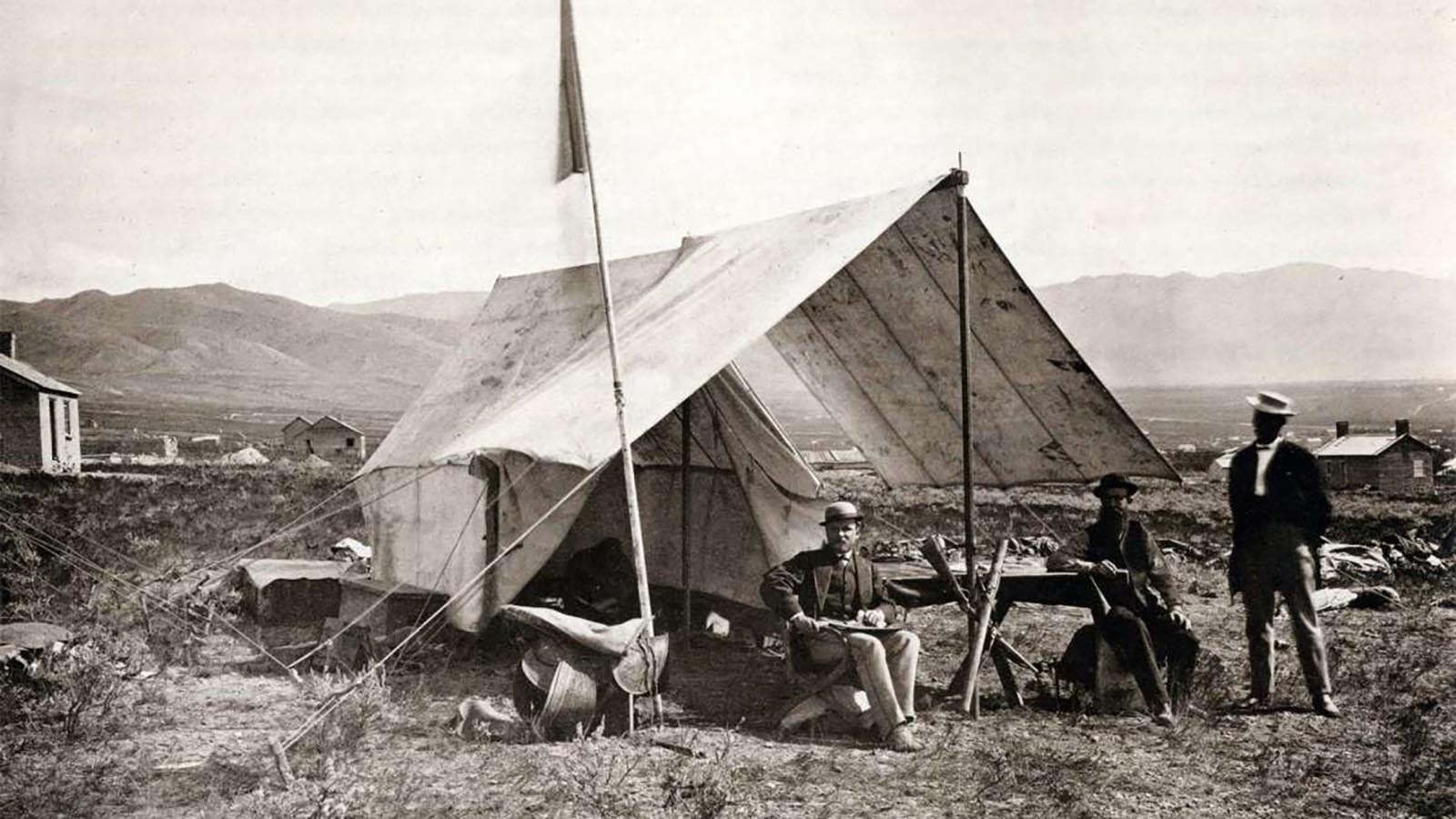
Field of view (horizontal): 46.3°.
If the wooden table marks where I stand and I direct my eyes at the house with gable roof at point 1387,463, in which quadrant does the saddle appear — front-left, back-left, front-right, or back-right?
back-left

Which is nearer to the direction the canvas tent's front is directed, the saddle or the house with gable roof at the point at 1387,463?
the saddle

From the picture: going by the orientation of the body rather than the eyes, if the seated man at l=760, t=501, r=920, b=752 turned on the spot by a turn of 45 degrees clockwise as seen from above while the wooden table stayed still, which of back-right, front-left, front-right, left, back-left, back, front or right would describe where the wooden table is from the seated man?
back-left

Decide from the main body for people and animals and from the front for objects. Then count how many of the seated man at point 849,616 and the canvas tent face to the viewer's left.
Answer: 0

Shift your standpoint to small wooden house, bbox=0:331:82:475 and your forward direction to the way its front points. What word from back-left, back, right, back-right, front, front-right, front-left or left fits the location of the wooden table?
front-right

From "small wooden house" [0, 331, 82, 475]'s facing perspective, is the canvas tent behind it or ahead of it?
ahead

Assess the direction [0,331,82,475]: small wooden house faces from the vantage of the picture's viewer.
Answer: facing the viewer and to the right of the viewer

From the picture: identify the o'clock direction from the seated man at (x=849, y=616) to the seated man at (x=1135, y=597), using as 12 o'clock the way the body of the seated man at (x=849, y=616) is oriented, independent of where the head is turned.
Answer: the seated man at (x=1135, y=597) is roughly at 10 o'clock from the seated man at (x=849, y=616).

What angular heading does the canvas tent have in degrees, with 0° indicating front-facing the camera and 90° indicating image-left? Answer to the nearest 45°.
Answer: approximately 315°
